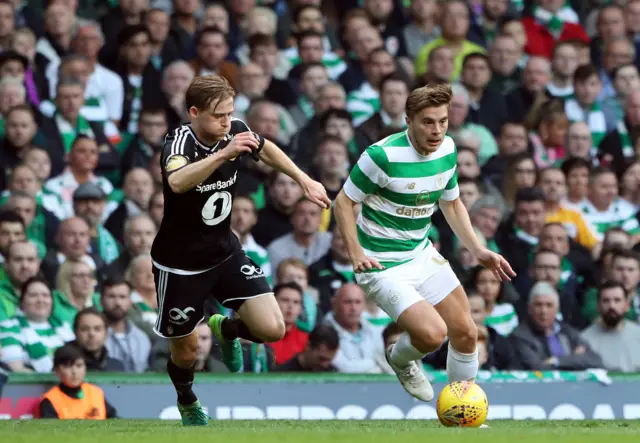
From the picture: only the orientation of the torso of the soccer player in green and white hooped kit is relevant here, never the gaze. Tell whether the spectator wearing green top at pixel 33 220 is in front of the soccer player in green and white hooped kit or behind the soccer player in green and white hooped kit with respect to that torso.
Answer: behind

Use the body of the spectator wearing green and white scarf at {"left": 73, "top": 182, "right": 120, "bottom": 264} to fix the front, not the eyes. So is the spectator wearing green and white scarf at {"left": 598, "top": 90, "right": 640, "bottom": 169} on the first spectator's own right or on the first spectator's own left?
on the first spectator's own left

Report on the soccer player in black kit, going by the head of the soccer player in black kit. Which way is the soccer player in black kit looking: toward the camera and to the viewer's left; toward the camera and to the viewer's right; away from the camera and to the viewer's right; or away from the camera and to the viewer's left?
toward the camera and to the viewer's right

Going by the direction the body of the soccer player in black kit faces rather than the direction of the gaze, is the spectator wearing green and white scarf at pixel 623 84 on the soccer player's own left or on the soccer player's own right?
on the soccer player's own left

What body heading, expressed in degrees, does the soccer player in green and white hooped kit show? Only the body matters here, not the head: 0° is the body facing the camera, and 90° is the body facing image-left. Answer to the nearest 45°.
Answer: approximately 315°

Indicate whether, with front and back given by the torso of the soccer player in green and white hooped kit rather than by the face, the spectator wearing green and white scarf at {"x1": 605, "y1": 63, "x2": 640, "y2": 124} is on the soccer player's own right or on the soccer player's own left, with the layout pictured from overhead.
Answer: on the soccer player's own left

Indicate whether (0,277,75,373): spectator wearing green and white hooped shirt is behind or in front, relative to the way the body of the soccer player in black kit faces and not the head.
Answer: behind

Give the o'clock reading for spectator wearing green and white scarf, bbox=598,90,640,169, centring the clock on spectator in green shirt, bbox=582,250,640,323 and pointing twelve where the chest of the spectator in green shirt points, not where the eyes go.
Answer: The spectator wearing green and white scarf is roughly at 6 o'clock from the spectator in green shirt.

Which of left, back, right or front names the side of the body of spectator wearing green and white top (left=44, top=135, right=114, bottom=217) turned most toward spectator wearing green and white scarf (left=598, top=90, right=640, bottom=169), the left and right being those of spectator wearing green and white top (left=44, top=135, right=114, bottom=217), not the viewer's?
left
